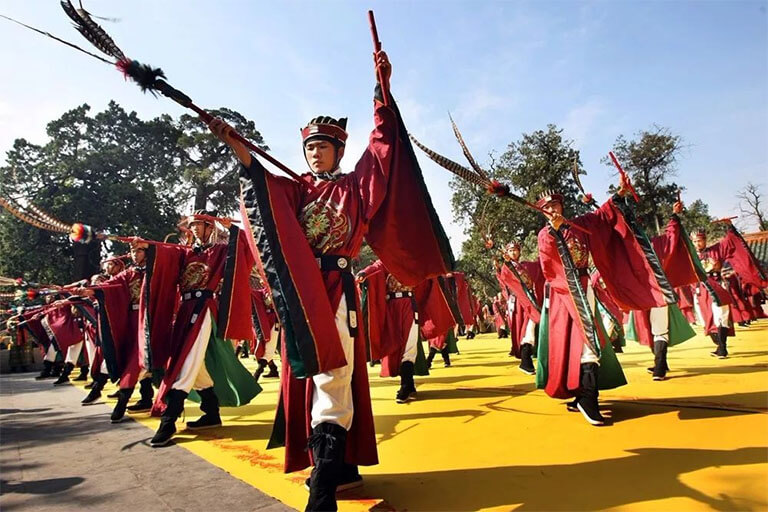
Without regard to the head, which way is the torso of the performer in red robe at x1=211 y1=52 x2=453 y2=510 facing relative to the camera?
toward the camera

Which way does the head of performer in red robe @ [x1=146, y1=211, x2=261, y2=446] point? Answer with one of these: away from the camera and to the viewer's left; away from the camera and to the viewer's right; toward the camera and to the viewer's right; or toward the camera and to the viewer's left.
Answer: toward the camera and to the viewer's left

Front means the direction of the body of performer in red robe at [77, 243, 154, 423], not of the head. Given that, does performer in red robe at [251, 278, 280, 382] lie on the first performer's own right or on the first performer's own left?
on the first performer's own left

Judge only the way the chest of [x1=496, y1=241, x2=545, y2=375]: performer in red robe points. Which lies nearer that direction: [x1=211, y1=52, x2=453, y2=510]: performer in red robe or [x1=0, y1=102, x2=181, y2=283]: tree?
the performer in red robe

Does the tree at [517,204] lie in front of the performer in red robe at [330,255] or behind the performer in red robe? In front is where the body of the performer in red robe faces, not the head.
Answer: behind

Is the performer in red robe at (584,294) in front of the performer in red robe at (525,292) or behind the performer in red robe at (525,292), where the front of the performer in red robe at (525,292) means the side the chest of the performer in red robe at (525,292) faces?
in front

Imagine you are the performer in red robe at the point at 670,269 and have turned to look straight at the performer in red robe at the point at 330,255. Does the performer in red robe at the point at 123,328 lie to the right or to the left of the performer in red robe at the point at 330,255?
right

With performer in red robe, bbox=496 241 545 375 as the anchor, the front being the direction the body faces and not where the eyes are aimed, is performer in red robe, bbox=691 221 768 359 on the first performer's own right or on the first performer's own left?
on the first performer's own left

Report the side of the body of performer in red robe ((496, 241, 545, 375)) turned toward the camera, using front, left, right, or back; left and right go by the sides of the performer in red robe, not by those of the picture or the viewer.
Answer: front

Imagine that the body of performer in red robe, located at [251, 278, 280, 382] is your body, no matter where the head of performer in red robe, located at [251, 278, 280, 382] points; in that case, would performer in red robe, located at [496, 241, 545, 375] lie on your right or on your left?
on your left

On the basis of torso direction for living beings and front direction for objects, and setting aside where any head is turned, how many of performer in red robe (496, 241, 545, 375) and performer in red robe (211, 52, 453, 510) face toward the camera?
2

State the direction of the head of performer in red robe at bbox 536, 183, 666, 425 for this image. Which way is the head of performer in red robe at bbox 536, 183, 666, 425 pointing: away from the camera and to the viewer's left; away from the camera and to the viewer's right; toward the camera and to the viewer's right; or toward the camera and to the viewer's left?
toward the camera and to the viewer's left
